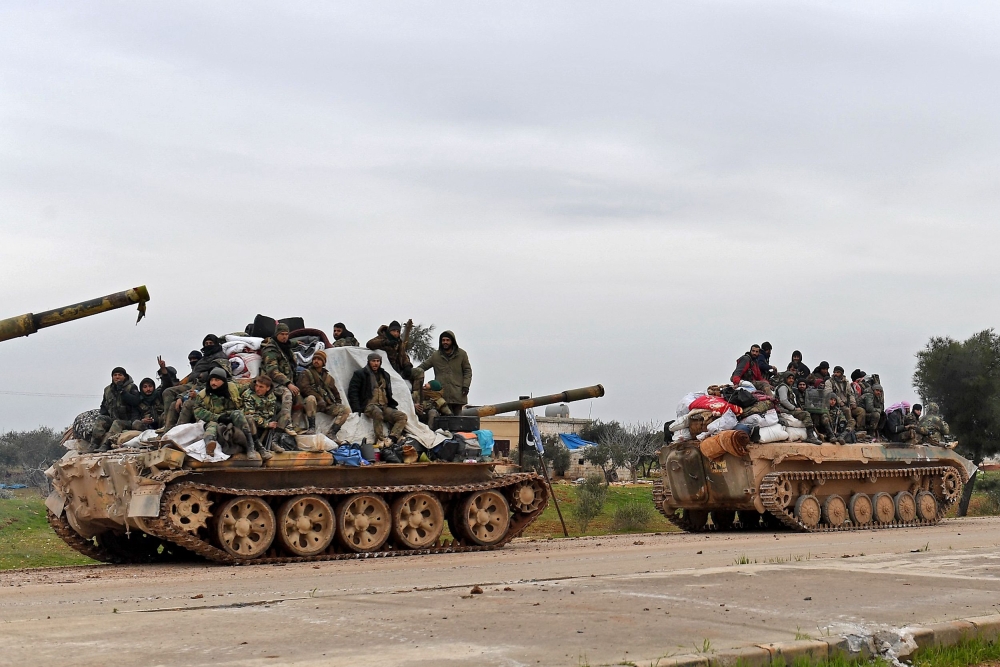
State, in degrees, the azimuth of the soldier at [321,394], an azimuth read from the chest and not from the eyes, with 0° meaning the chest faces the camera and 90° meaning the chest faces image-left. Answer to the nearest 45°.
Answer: approximately 0°

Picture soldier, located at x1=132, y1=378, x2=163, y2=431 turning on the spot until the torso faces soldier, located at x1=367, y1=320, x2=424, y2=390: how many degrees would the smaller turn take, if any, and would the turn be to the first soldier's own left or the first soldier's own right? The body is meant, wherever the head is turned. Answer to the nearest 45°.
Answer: approximately 90° to the first soldier's own left

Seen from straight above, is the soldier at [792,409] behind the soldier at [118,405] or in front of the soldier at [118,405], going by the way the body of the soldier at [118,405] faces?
behind

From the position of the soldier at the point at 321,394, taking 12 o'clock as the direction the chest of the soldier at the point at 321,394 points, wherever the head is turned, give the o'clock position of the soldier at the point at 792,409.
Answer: the soldier at the point at 792,409 is roughly at 8 o'clock from the soldier at the point at 321,394.

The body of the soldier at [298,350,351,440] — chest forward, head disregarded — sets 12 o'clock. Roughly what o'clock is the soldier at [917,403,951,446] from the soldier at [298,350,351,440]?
the soldier at [917,403,951,446] is roughly at 8 o'clock from the soldier at [298,350,351,440].

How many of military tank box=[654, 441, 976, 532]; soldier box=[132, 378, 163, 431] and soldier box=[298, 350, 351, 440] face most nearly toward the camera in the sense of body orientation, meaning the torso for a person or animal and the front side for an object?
2

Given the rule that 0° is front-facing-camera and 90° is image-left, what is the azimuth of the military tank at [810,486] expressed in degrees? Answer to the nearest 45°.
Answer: approximately 225°

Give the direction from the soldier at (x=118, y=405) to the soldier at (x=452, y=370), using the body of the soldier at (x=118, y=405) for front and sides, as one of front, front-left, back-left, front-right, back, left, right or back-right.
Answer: back-left
